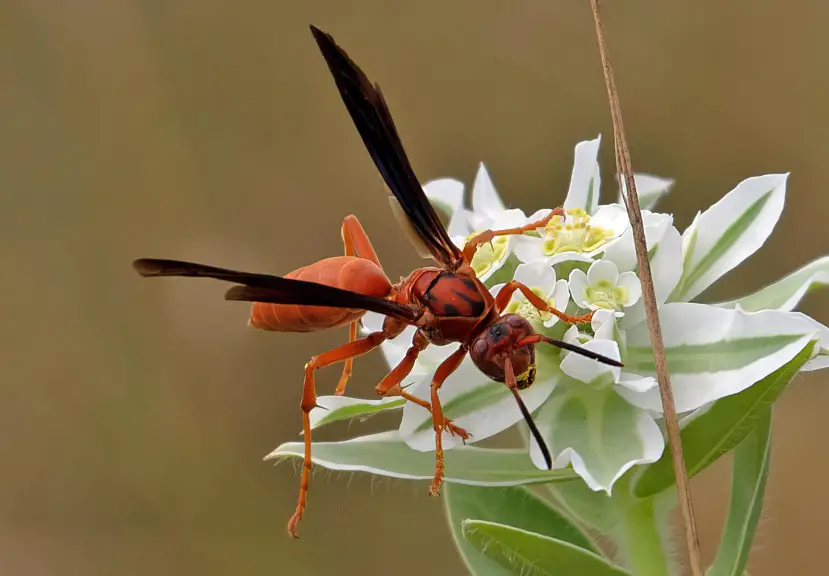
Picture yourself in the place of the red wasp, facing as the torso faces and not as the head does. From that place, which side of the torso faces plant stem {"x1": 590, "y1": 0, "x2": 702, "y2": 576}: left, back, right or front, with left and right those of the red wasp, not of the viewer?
front

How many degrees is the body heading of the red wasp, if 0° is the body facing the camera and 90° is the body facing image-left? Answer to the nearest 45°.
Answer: approximately 315°

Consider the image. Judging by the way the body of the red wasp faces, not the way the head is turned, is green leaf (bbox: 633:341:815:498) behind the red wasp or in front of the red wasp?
in front
